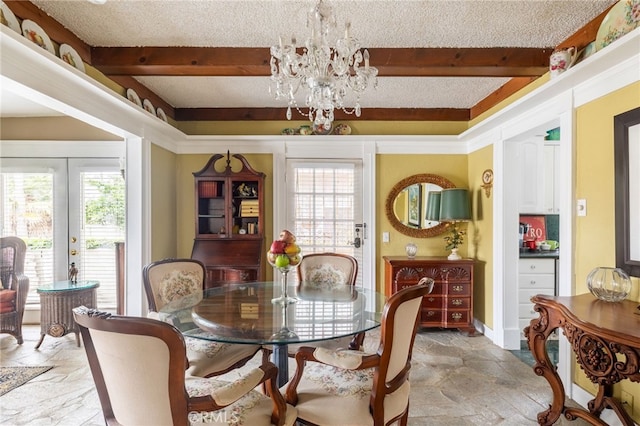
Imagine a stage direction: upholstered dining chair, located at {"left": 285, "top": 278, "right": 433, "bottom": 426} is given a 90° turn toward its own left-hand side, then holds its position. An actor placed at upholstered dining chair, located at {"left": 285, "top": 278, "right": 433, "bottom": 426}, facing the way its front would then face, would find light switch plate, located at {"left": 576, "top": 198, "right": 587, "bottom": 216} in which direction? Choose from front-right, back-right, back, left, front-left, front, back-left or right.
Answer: back

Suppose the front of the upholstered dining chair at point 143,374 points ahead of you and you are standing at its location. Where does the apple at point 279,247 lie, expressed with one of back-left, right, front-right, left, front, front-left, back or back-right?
front

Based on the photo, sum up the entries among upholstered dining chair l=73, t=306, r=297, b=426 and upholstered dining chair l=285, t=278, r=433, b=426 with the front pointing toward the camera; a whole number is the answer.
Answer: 0

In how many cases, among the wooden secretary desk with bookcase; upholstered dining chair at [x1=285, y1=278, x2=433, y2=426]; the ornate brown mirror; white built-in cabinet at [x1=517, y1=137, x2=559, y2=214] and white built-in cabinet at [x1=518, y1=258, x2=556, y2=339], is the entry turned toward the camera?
4

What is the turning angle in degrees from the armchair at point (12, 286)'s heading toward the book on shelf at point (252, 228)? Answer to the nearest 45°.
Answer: approximately 90° to its left

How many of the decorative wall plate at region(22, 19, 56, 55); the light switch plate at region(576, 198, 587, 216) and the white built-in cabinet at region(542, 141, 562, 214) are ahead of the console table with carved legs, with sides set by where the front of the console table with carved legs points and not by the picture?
1

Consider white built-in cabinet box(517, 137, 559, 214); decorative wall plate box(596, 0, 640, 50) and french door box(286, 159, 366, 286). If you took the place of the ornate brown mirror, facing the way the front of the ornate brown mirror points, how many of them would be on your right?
1

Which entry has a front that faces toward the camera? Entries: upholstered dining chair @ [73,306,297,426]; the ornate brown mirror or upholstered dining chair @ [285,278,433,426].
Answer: the ornate brown mirror

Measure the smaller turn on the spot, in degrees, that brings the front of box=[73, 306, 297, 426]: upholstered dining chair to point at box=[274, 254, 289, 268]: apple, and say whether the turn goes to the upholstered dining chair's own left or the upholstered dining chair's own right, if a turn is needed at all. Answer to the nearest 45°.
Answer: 0° — it already faces it

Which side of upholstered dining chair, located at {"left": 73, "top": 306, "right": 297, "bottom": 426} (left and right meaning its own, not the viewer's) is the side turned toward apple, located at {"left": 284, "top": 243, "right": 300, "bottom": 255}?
front

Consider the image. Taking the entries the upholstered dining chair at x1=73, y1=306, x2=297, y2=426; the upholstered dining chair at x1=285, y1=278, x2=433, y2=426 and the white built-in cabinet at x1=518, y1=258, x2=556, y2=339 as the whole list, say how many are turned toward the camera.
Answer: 1

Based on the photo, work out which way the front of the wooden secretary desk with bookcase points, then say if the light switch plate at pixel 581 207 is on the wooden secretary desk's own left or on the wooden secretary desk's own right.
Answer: on the wooden secretary desk's own left

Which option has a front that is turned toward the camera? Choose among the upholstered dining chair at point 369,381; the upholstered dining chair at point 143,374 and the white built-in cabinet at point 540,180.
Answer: the white built-in cabinet

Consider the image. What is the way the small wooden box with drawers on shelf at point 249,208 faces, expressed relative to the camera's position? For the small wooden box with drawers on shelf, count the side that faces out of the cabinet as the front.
facing the viewer

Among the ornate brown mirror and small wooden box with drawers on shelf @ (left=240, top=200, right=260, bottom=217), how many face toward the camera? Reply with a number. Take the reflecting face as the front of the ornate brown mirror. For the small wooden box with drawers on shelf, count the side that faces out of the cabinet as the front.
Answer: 2

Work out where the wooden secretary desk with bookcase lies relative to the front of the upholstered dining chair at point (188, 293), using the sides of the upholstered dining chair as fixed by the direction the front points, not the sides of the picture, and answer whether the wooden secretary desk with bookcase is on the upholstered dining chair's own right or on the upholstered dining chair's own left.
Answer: on the upholstered dining chair's own left

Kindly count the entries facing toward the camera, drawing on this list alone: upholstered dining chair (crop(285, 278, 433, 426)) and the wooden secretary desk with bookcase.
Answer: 1
